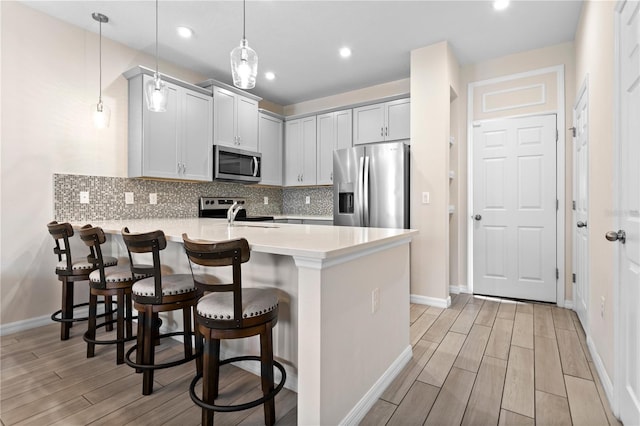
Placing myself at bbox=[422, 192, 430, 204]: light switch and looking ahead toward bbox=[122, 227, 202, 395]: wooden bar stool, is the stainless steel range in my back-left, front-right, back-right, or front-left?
front-right

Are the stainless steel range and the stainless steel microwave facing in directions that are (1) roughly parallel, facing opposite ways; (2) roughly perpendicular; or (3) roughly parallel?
roughly parallel

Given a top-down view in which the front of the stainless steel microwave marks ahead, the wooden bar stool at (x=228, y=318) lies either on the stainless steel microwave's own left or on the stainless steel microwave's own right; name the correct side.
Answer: on the stainless steel microwave's own right

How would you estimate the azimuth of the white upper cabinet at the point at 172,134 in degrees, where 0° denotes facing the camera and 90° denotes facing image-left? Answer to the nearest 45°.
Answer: approximately 315°

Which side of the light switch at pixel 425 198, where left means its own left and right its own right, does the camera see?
front

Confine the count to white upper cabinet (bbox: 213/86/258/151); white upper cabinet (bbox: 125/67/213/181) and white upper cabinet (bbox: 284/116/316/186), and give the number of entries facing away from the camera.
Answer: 0

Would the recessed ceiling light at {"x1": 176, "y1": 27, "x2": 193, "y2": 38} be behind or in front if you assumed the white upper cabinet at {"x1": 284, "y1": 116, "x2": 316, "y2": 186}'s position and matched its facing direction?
in front

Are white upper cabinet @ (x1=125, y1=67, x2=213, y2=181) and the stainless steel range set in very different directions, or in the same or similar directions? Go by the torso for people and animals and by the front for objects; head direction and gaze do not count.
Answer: same or similar directions

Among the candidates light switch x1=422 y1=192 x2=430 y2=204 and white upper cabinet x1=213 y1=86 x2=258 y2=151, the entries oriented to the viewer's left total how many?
0

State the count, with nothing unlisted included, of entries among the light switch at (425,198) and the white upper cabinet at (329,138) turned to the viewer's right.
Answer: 0

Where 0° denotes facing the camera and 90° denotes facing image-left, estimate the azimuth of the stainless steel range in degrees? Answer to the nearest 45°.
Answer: approximately 315°

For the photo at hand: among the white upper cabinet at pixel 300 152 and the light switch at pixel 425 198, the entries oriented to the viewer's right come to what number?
0

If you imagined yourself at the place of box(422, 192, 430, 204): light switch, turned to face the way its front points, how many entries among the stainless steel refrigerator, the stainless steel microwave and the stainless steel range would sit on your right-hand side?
3

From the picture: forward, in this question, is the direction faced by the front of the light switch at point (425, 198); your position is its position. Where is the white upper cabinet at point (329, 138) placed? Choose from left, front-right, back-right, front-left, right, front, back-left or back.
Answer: back-right

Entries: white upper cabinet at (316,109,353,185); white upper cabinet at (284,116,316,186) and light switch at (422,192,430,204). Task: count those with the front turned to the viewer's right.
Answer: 0
